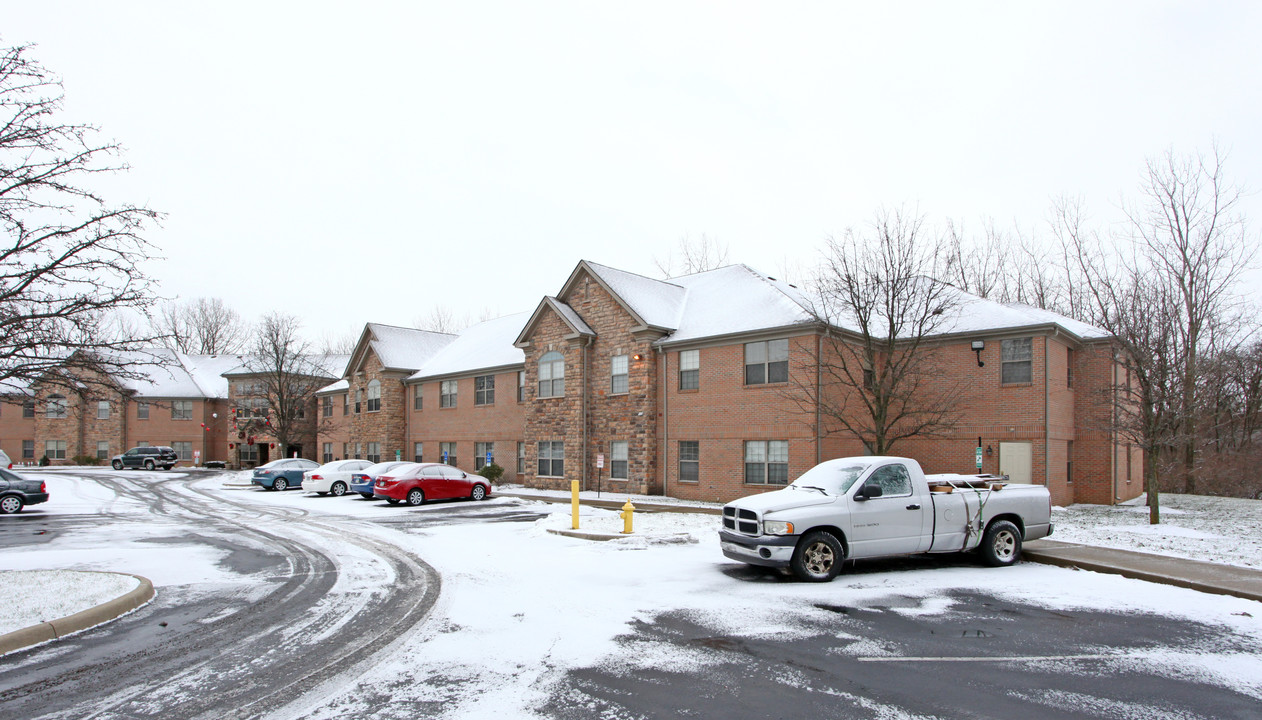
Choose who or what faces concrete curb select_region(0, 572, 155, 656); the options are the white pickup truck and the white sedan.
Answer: the white pickup truck

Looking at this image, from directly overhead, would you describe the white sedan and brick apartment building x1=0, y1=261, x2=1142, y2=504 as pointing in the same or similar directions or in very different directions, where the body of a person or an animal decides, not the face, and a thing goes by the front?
very different directions

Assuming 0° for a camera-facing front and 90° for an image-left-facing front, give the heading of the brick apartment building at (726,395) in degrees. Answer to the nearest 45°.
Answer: approximately 45°

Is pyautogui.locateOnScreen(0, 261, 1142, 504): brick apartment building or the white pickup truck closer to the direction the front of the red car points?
the brick apartment building
